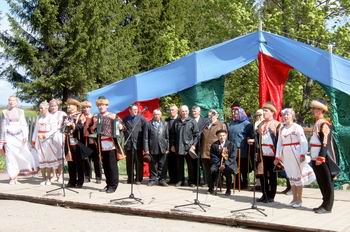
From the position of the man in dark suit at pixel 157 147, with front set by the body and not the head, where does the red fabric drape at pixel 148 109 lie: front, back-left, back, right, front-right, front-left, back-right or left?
back

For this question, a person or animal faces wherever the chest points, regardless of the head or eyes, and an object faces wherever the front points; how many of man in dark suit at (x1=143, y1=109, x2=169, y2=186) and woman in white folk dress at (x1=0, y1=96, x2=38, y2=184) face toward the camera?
2

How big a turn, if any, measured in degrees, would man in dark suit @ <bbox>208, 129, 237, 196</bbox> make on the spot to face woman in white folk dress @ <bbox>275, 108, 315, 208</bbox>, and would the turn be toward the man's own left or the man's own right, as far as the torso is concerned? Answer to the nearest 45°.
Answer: approximately 45° to the man's own left

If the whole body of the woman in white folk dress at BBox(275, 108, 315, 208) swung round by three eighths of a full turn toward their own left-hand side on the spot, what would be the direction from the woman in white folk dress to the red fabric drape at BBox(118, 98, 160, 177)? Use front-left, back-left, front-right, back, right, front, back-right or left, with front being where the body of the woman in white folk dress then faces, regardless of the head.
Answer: back-left

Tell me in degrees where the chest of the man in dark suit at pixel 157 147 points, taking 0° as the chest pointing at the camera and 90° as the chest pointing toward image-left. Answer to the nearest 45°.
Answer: approximately 0°

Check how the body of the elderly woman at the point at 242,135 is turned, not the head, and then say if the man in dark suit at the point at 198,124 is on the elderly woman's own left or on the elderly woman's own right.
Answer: on the elderly woman's own right

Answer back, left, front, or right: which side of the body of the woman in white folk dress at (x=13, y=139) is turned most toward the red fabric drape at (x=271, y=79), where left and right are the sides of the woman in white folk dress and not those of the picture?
left

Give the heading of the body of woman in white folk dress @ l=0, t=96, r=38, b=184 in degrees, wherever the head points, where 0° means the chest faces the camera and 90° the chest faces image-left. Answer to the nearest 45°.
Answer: approximately 0°

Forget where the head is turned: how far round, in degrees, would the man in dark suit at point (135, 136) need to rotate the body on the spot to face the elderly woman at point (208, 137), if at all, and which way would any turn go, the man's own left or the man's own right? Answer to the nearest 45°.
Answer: approximately 45° to the man's own left
